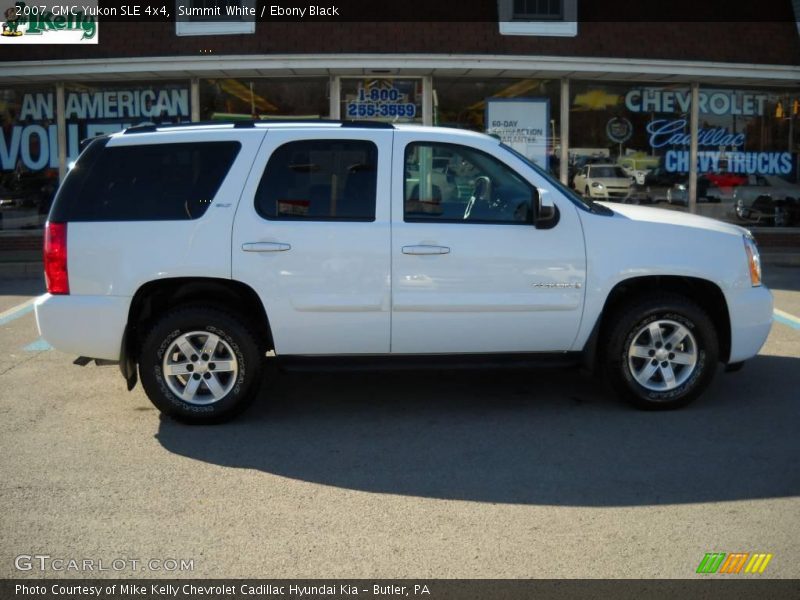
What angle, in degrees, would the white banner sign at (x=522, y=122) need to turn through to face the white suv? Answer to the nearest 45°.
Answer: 0° — it already faces it

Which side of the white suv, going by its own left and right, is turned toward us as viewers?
right

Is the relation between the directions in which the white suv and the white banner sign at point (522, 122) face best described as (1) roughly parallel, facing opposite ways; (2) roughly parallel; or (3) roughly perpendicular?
roughly perpendicular

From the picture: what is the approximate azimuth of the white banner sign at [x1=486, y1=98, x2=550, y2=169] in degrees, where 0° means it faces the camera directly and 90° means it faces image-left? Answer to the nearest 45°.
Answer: approximately 0°

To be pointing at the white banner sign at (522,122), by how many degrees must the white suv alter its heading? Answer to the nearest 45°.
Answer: approximately 90° to its left

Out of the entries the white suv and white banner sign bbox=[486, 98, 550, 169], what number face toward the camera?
1
